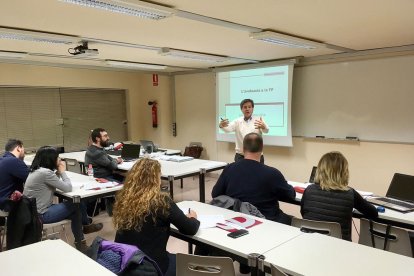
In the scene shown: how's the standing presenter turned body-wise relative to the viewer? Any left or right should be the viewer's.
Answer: facing the viewer

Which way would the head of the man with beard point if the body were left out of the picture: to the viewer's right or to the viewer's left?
to the viewer's right

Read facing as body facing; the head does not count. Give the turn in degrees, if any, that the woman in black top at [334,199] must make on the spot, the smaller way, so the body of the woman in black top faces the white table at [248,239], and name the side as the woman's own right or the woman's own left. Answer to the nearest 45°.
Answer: approximately 135° to the woman's own left

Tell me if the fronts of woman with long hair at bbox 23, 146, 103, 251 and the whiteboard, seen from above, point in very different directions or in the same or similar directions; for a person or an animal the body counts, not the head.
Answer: very different directions

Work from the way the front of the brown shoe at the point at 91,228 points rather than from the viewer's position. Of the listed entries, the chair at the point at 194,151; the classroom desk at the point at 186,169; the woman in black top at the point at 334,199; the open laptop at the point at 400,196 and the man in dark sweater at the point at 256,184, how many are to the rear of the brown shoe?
0

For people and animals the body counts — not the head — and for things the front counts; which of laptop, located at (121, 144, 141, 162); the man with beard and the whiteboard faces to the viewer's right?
the man with beard

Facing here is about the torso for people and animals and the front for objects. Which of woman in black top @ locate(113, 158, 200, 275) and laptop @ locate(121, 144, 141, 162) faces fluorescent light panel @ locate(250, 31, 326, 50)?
the woman in black top

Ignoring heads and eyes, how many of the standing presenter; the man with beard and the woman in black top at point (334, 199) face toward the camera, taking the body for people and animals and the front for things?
1

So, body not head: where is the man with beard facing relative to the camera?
to the viewer's right

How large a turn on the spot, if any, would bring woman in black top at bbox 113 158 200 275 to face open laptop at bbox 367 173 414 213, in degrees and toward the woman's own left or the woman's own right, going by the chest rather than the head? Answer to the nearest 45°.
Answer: approximately 45° to the woman's own right

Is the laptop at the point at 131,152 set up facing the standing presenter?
no

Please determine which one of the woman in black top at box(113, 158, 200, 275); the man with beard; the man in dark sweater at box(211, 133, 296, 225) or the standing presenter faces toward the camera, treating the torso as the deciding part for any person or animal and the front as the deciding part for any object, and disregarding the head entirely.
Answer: the standing presenter

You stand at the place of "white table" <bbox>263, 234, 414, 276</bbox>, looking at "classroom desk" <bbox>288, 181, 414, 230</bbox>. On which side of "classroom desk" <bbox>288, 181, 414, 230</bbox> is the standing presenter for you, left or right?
left

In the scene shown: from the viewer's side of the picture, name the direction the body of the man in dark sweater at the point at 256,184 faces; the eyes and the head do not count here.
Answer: away from the camera

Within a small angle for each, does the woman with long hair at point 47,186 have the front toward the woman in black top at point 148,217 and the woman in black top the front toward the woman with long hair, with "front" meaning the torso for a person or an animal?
no

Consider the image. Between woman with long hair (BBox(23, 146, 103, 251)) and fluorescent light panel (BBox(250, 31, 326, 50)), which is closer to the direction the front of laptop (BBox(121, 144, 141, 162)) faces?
the woman with long hair

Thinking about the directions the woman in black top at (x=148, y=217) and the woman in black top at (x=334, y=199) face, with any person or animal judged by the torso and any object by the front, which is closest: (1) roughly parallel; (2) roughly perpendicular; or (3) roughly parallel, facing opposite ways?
roughly parallel

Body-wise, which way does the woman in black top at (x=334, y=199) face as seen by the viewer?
away from the camera

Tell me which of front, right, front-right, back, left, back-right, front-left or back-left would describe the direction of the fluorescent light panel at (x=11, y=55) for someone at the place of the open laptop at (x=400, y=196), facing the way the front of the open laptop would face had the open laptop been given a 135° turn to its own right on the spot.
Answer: left

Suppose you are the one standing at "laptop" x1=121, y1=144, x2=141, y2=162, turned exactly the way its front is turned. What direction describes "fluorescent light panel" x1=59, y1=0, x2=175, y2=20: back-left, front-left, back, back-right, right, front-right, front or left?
front-left

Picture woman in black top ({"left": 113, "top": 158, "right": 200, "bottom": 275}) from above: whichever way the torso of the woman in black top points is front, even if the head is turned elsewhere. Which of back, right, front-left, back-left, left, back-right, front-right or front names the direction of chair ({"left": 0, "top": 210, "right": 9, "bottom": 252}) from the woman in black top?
left
